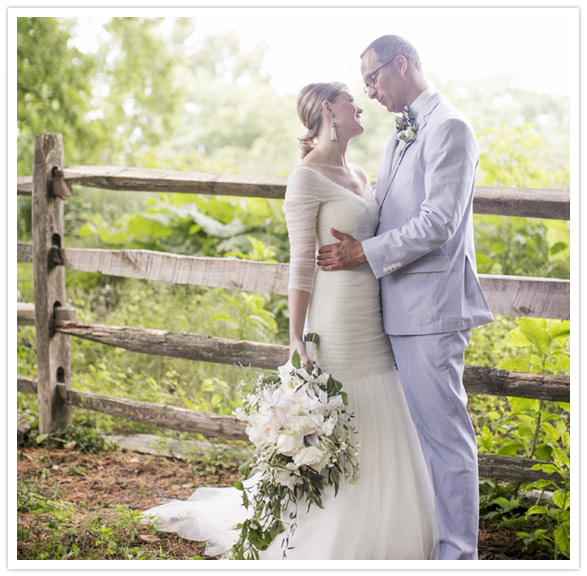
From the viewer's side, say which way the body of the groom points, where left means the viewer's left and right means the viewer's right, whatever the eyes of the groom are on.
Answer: facing to the left of the viewer

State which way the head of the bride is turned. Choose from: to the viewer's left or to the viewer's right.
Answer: to the viewer's right

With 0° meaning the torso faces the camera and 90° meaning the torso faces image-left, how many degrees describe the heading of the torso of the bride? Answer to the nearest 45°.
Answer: approximately 315°

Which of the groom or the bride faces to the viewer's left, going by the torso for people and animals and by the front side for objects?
the groom

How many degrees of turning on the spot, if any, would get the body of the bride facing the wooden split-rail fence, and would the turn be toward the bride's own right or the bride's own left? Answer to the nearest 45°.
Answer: approximately 180°
